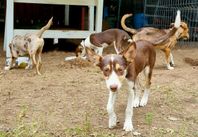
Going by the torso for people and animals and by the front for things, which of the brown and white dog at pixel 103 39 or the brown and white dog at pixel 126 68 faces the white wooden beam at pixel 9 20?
the brown and white dog at pixel 103 39

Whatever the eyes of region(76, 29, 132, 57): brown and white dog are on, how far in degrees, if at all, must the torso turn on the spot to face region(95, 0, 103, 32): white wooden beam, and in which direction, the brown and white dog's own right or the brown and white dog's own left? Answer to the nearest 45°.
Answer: approximately 90° to the brown and white dog's own right

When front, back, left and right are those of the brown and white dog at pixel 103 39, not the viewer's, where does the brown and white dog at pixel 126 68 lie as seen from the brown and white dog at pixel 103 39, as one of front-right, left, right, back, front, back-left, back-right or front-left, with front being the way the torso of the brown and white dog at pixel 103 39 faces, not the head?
left

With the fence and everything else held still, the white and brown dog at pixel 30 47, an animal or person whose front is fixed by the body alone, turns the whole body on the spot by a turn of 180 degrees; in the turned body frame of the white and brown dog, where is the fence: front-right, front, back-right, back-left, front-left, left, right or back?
left

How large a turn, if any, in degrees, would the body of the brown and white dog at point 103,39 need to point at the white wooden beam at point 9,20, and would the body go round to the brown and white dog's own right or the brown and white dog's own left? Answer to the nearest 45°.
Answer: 0° — it already faces it

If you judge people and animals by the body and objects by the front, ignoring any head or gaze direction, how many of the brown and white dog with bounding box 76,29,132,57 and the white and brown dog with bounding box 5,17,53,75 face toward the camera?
0

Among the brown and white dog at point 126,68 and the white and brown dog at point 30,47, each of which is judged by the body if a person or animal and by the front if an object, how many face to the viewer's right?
0

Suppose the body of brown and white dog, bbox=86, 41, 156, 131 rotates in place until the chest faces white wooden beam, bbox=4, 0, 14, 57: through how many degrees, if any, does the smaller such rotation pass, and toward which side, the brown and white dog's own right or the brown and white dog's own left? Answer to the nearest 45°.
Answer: approximately 90° to the brown and white dog's own right

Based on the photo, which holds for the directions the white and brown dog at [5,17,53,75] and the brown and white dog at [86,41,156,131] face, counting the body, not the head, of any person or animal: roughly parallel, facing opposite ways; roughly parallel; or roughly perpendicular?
roughly perpendicular

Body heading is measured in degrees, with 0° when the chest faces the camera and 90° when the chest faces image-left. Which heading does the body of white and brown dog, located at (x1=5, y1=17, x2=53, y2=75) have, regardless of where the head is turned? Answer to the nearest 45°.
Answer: approximately 135°

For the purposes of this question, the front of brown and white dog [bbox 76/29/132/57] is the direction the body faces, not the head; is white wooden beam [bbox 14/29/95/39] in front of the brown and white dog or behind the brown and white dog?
in front

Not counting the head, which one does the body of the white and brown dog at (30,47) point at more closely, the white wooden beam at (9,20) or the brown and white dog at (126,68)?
the white wooden beam

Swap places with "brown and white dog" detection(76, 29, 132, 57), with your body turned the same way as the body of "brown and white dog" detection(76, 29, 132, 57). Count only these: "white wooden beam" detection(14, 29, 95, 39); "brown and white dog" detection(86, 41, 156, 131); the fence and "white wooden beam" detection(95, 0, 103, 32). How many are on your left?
1

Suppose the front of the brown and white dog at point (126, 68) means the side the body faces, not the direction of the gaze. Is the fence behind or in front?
behind

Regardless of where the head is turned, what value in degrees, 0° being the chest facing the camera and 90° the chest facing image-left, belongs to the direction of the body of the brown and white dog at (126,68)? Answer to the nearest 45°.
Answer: approximately 45°

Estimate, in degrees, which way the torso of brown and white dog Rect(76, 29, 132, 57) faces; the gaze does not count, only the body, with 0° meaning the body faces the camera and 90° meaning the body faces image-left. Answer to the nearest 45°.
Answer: approximately 90°
